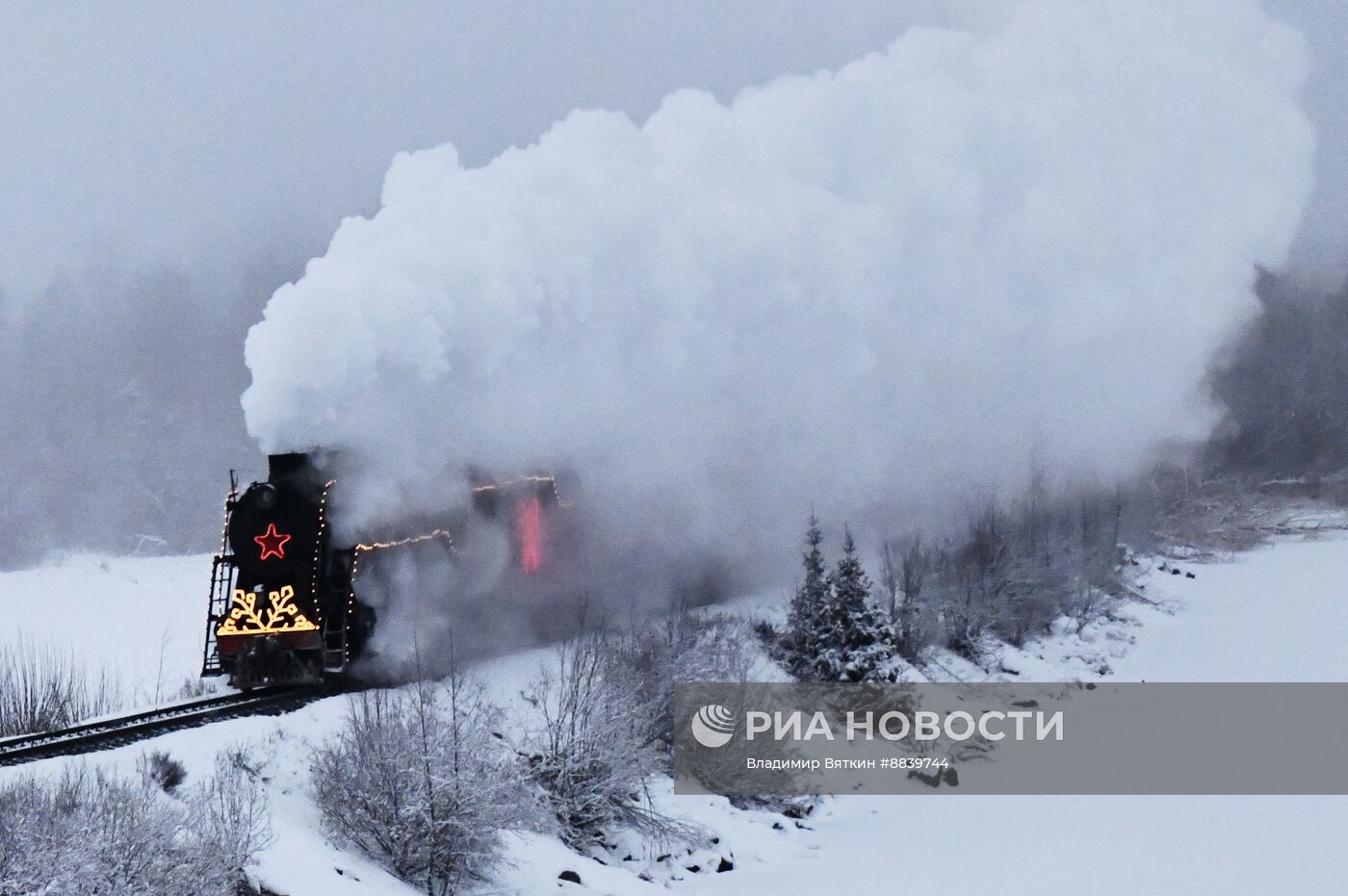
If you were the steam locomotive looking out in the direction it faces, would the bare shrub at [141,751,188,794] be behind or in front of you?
in front

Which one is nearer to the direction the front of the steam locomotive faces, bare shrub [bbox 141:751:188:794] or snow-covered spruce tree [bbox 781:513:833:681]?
the bare shrub

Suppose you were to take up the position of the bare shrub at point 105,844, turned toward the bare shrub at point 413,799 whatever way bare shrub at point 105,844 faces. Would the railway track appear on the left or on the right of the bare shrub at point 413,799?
left

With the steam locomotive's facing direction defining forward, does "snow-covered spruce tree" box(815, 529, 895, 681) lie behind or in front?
behind

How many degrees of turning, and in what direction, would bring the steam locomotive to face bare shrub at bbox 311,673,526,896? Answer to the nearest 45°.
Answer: approximately 45° to its left

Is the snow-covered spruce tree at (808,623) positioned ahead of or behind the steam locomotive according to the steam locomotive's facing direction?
behind

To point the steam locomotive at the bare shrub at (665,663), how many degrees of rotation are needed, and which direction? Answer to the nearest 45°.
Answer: approximately 90° to its left

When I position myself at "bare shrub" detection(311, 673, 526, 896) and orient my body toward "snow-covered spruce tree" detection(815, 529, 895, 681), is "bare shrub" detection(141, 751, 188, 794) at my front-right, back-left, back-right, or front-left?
back-left

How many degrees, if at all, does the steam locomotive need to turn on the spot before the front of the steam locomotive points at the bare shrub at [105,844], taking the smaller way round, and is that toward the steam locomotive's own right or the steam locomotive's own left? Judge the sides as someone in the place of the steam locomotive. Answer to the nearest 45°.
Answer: approximately 45° to the steam locomotive's own left

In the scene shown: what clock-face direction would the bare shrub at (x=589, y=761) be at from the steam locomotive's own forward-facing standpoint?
The bare shrub is roughly at 10 o'clock from the steam locomotive.

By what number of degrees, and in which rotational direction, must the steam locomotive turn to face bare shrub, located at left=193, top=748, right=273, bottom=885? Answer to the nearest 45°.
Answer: approximately 45° to its left

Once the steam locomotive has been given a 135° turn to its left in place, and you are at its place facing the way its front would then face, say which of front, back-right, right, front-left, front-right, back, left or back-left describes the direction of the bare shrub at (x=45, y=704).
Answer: back

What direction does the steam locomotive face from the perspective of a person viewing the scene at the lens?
facing the viewer and to the left of the viewer
